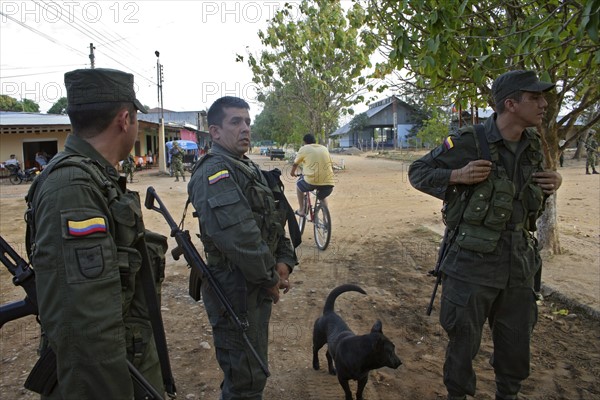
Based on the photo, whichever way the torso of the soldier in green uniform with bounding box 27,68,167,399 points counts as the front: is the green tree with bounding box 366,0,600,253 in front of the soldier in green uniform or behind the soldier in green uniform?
in front

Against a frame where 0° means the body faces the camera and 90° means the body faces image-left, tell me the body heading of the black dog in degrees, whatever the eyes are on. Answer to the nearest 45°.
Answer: approximately 315°

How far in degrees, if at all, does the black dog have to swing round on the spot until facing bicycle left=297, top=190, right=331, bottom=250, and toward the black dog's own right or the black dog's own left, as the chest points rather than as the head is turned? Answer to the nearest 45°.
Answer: approximately 135° to the black dog's own left

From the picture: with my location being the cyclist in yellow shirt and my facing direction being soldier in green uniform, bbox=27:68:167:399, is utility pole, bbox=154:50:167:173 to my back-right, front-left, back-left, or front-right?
back-right

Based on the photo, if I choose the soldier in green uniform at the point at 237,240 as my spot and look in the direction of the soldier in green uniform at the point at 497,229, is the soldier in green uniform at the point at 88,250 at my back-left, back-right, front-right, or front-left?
back-right

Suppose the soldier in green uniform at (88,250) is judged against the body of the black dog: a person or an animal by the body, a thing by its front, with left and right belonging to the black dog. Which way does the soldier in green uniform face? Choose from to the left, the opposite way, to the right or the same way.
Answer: to the left

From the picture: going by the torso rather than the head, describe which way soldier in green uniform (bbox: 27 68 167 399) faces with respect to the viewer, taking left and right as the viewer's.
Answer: facing to the right of the viewer

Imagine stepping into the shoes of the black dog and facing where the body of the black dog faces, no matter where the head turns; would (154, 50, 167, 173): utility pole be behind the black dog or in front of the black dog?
behind

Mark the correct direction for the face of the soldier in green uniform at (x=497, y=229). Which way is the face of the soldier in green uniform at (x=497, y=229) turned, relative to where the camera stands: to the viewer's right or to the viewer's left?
to the viewer's right
